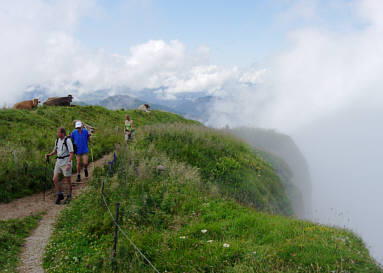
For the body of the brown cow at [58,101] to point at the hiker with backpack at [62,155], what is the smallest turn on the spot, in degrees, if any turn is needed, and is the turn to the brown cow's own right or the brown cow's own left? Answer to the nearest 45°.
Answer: approximately 90° to the brown cow's own right

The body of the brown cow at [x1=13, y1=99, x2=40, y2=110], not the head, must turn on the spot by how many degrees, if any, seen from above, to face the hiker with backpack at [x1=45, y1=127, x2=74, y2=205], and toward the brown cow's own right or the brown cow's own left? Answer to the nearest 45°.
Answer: approximately 90° to the brown cow's own right

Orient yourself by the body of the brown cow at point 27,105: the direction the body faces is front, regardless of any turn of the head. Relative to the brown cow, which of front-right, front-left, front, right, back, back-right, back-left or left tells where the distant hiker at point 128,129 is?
front-right

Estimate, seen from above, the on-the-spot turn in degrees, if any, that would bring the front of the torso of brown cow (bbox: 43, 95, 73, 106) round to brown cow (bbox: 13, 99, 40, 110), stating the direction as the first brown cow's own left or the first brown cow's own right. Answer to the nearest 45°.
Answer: approximately 135° to the first brown cow's own right

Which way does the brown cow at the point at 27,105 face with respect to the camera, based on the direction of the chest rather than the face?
to the viewer's right

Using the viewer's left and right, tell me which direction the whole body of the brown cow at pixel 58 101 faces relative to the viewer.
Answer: facing to the right of the viewer
